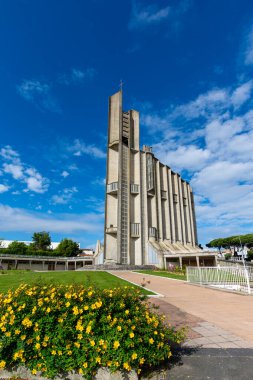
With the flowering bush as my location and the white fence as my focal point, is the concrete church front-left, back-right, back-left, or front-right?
front-left

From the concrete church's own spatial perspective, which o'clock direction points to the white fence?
The white fence is roughly at 10 o'clock from the concrete church.

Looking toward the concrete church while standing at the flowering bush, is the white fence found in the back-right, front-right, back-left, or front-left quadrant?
front-right

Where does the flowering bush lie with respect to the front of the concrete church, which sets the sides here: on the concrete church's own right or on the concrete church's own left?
on the concrete church's own left

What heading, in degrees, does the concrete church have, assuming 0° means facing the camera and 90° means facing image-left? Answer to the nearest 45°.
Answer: approximately 45°
